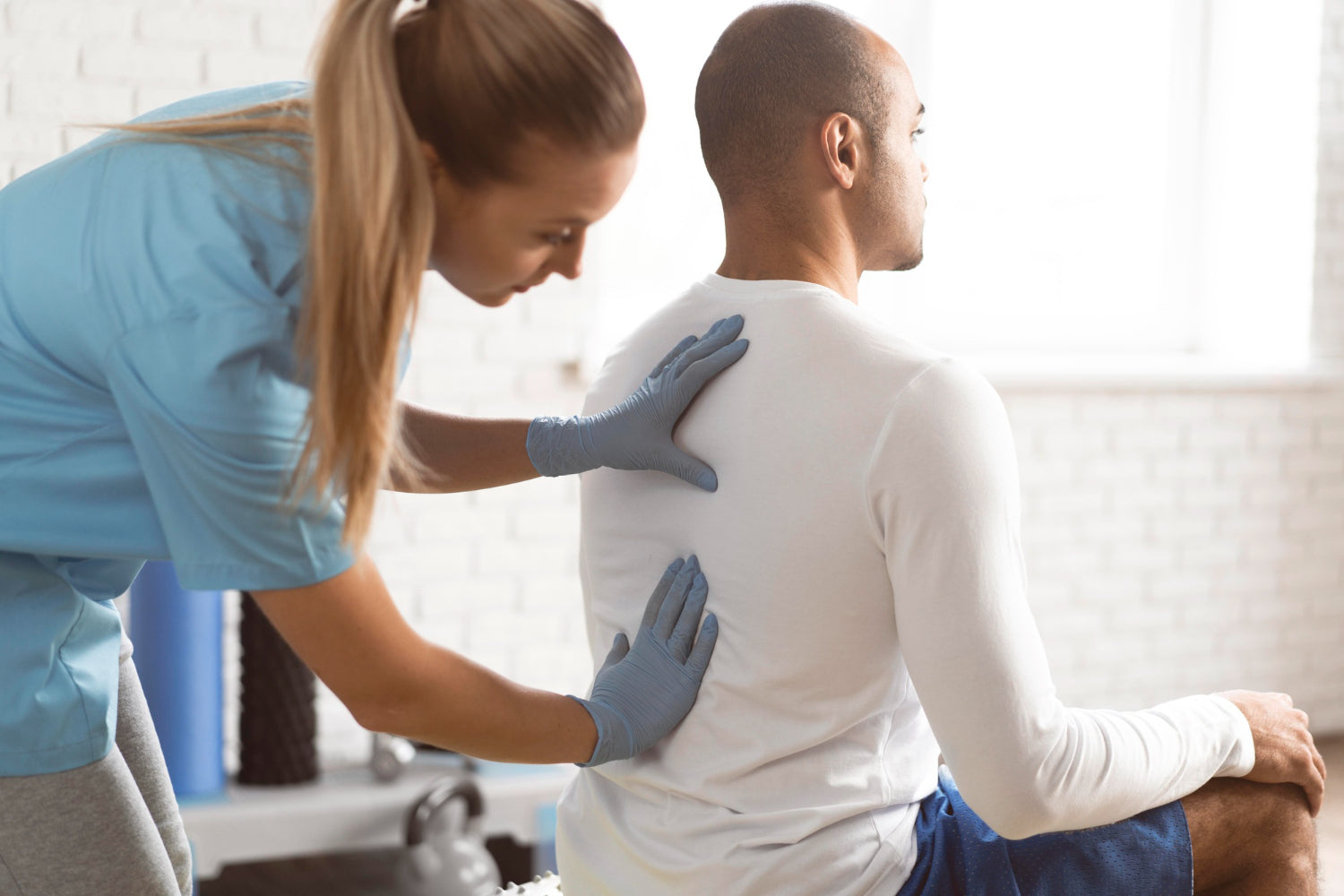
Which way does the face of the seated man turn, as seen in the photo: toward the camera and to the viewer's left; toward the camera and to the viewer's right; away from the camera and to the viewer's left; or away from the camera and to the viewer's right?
away from the camera and to the viewer's right

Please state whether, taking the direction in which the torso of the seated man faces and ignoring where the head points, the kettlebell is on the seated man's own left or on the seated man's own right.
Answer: on the seated man's own left

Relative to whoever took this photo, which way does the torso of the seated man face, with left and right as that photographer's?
facing away from the viewer and to the right of the viewer

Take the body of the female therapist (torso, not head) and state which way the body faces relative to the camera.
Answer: to the viewer's right

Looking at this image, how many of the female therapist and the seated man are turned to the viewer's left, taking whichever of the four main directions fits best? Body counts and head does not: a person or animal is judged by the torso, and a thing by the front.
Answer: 0

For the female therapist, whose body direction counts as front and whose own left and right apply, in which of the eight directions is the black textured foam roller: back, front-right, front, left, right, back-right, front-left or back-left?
left

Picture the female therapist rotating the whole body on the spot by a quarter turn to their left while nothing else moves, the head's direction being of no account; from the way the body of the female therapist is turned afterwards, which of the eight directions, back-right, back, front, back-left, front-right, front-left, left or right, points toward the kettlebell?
front

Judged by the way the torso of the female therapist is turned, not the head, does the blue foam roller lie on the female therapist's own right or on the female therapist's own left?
on the female therapist's own left

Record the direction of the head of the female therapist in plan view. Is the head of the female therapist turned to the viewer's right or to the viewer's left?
to the viewer's right

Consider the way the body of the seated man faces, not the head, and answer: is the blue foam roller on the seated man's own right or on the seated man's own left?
on the seated man's own left
